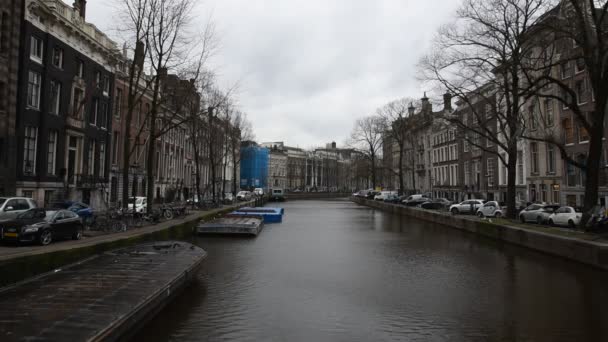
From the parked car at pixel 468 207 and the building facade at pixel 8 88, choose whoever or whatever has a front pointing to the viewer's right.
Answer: the building facade

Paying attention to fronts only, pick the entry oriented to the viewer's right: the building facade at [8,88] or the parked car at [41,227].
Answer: the building facade

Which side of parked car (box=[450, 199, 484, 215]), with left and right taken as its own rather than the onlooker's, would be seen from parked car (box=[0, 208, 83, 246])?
front

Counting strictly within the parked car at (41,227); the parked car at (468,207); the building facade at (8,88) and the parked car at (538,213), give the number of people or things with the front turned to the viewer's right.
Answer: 1

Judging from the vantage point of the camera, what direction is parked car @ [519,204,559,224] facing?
facing away from the viewer and to the left of the viewer

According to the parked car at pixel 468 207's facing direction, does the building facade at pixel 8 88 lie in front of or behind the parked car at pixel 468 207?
in front

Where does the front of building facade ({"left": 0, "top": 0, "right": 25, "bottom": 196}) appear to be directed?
to the viewer's right

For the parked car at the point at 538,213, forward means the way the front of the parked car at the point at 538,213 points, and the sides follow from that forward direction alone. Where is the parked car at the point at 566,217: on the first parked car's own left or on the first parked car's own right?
on the first parked car's own left

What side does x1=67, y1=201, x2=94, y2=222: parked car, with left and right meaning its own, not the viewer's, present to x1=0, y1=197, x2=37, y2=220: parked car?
front

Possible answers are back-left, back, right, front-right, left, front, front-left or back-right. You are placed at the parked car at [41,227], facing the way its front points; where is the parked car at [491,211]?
back-left

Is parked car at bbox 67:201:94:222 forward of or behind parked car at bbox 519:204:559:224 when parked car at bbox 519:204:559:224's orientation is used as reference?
forward
